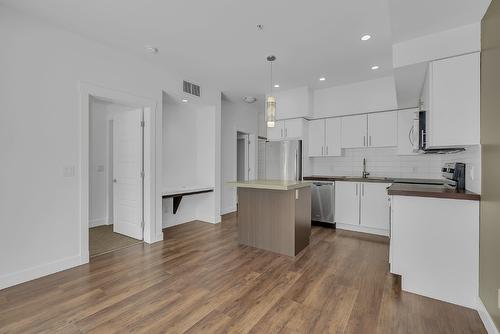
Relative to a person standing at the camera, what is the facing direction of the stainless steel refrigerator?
facing the viewer

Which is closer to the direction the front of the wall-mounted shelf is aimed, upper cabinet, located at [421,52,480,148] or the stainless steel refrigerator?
the upper cabinet

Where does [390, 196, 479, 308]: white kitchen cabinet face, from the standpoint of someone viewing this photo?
facing to the left of the viewer

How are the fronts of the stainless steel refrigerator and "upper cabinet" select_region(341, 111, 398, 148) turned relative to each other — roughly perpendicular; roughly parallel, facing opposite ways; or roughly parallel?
roughly parallel

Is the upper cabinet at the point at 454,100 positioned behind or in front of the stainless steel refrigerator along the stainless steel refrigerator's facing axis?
in front

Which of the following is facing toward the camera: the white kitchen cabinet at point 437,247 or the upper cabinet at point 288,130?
the upper cabinet

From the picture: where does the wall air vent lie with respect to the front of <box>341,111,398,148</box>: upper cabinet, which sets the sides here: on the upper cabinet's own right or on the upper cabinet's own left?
on the upper cabinet's own right

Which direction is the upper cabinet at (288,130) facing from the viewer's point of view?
toward the camera

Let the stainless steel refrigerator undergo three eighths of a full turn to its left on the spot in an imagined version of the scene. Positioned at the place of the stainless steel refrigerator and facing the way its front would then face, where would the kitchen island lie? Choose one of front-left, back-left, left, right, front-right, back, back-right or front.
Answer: back-right

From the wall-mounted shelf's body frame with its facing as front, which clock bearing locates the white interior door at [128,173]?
The white interior door is roughly at 4 o'clock from the wall-mounted shelf.
